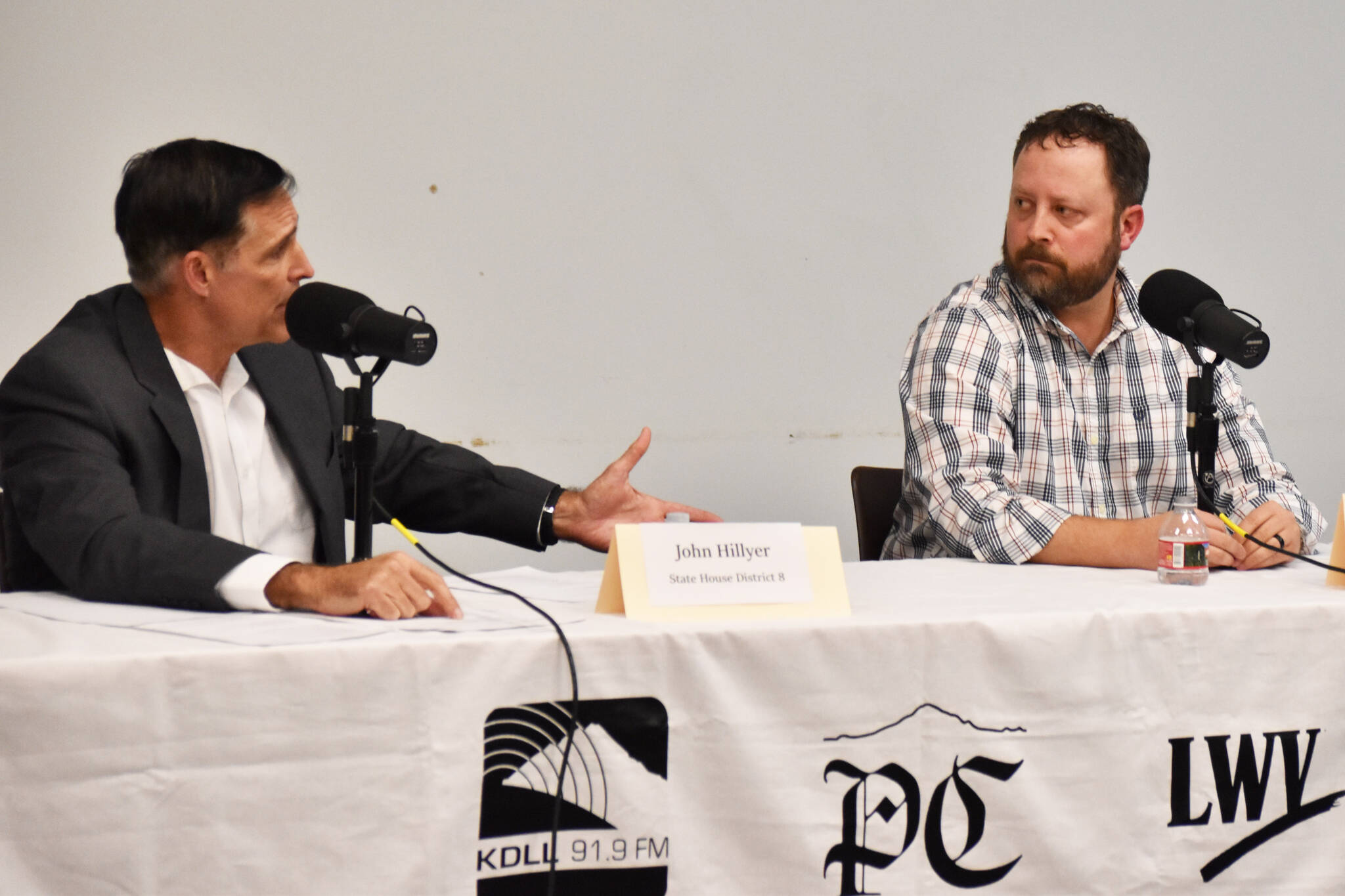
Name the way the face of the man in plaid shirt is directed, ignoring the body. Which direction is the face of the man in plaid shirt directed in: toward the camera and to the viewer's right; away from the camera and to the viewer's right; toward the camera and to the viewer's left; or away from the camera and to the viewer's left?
toward the camera and to the viewer's left

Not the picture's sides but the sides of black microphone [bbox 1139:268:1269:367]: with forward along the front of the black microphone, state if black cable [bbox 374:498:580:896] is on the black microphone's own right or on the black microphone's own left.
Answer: on the black microphone's own left

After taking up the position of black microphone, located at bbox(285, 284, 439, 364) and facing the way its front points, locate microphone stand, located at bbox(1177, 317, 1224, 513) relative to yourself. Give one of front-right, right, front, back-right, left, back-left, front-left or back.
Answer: back-right

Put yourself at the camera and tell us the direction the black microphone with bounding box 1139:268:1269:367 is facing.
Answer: facing away from the viewer and to the left of the viewer

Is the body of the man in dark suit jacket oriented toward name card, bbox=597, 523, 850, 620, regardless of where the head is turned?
yes

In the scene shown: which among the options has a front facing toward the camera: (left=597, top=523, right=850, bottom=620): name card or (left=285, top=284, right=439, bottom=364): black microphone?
the name card

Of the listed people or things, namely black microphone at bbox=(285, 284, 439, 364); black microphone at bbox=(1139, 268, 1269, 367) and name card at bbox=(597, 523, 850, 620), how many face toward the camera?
1

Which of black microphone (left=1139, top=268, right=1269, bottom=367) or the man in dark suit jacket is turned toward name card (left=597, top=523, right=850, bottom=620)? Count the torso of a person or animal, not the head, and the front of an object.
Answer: the man in dark suit jacket

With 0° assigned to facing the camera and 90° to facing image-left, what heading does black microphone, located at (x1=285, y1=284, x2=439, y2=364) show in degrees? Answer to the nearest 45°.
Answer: approximately 135°

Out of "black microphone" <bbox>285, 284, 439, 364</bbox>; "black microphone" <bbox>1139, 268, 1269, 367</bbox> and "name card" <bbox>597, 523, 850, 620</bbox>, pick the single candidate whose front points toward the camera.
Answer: the name card

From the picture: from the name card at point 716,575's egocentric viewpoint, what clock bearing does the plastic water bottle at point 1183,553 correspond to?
The plastic water bottle is roughly at 8 o'clock from the name card.

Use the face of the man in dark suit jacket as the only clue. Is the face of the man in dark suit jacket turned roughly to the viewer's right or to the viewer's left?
to the viewer's right

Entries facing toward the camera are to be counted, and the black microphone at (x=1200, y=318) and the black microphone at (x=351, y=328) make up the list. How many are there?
0
